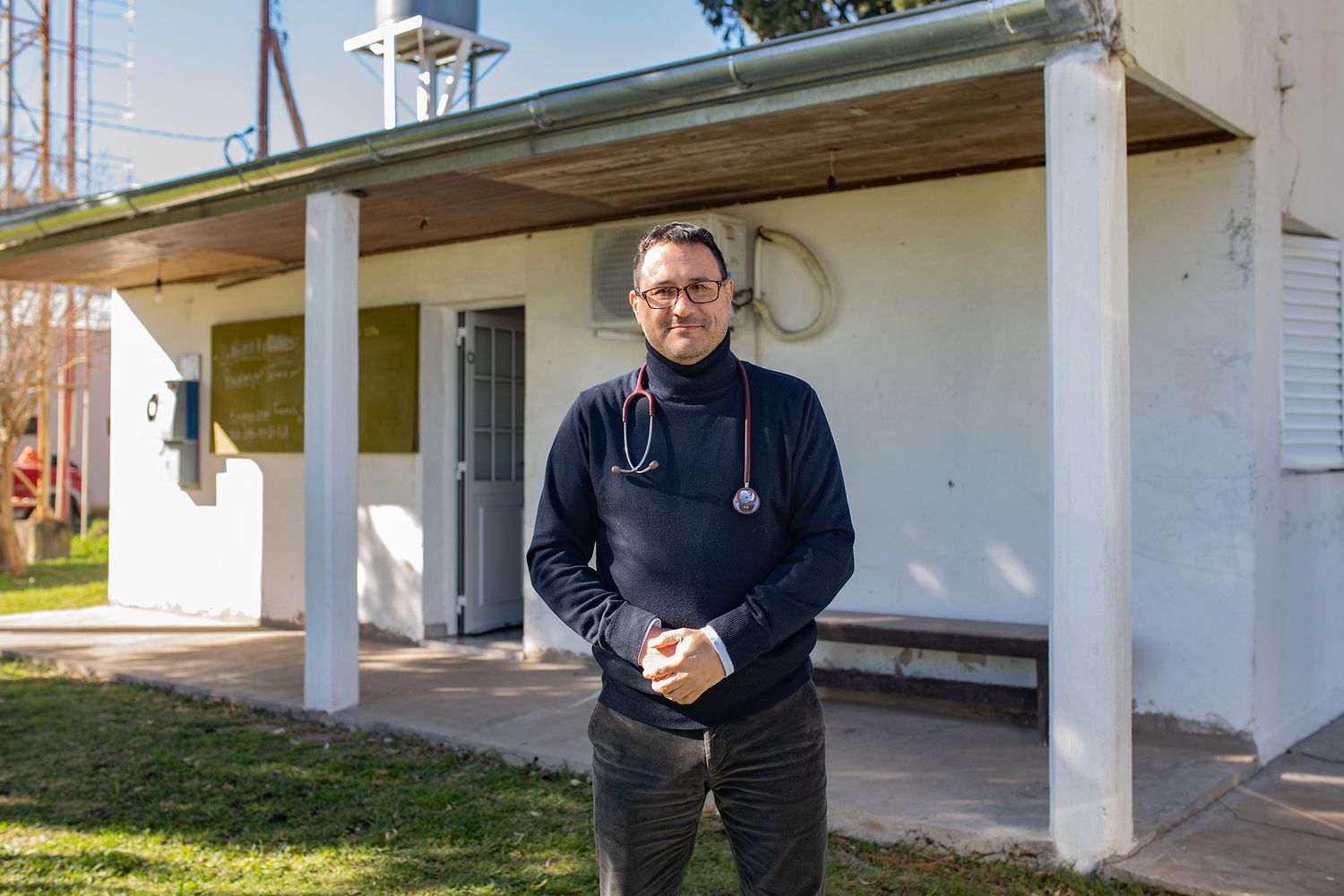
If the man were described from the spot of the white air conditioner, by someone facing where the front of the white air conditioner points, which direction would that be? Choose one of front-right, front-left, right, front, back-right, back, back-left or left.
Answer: front-left

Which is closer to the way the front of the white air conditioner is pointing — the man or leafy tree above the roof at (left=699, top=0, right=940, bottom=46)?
the man

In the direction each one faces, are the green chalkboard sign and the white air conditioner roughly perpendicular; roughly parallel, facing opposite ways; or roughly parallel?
roughly parallel

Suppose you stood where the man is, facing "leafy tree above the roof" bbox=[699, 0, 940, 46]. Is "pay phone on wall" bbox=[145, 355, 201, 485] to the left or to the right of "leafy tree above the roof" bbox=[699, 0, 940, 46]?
left

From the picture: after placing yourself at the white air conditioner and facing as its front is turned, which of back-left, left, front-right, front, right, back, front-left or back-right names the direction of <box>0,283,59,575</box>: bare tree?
right

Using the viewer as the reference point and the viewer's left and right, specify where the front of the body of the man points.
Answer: facing the viewer

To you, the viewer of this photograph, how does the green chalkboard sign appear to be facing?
facing the viewer and to the left of the viewer

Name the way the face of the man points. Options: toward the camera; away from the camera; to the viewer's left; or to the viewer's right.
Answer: toward the camera

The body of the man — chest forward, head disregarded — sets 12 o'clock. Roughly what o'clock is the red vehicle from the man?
The red vehicle is roughly at 5 o'clock from the man.

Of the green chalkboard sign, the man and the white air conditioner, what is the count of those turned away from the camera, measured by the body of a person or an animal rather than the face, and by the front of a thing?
0

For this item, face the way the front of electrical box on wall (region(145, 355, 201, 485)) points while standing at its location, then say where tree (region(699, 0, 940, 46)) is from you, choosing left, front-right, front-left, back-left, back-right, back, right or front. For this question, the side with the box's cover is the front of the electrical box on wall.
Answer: back-left

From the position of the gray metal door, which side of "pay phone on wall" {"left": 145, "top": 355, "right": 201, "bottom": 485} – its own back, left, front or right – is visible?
left

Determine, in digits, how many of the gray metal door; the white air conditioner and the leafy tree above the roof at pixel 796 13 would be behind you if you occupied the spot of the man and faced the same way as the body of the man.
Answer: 3

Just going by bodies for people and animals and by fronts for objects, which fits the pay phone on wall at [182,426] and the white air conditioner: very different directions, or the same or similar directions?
same or similar directions

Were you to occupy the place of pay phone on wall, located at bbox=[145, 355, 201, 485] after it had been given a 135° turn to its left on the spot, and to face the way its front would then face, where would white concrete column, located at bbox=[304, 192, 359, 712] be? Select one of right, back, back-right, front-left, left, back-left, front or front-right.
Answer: right

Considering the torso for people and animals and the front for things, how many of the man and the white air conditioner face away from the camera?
0

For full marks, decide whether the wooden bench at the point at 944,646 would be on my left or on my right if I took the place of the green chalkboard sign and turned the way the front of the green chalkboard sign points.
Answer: on my left

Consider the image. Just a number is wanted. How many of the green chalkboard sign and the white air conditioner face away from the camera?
0
